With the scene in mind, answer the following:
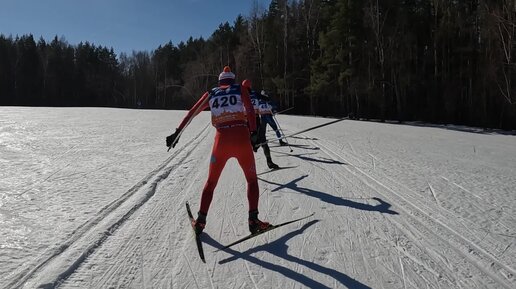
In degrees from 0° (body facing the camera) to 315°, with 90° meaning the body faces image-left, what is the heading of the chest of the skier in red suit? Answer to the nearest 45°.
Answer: approximately 180°
